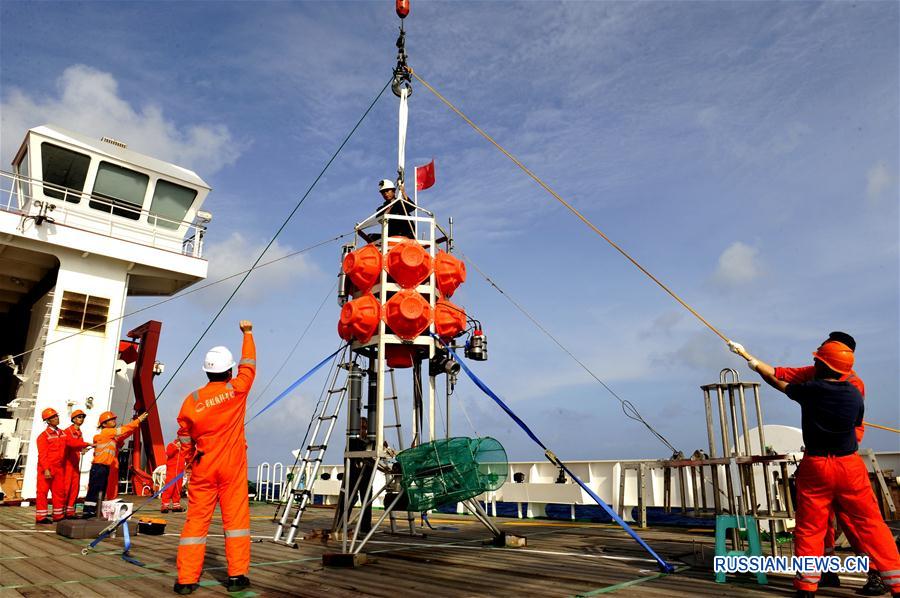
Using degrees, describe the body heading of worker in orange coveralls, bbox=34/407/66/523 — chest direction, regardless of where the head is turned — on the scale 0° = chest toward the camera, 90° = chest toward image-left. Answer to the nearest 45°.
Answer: approximately 315°

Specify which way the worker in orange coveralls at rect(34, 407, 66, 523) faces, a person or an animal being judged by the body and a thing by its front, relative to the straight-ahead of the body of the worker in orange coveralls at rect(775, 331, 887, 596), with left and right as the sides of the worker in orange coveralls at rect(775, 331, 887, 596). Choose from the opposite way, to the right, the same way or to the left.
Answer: the opposite way

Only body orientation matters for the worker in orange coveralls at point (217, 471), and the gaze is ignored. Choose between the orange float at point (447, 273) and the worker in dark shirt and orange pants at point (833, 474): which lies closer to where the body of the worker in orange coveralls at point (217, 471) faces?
the orange float

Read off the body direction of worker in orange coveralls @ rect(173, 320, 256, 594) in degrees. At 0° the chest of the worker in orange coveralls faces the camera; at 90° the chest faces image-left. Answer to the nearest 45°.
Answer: approximately 180°

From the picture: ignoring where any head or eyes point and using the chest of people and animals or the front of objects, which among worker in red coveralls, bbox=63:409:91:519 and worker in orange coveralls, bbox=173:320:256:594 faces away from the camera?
worker in orange coveralls, bbox=173:320:256:594

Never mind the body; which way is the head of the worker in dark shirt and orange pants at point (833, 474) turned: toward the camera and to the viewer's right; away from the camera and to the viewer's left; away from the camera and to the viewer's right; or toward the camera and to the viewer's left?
away from the camera and to the viewer's left

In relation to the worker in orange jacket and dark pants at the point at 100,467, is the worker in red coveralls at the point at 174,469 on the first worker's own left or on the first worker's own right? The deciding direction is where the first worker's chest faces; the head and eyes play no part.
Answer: on the first worker's own left

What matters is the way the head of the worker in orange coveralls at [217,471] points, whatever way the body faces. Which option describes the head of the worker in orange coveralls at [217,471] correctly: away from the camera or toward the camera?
away from the camera

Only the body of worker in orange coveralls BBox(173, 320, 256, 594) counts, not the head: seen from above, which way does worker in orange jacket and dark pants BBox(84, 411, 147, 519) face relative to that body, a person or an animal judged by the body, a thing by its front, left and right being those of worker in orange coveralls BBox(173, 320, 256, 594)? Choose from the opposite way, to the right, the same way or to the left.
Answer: to the right

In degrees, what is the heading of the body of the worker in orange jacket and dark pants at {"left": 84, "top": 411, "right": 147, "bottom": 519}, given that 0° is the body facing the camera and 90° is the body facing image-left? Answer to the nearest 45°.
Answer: approximately 270°

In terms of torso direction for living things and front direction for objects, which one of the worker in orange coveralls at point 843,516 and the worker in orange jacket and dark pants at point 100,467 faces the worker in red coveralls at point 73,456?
the worker in orange coveralls at point 843,516

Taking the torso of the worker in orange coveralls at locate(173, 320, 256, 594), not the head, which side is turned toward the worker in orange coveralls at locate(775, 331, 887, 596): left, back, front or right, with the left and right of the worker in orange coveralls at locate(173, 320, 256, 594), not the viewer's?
right

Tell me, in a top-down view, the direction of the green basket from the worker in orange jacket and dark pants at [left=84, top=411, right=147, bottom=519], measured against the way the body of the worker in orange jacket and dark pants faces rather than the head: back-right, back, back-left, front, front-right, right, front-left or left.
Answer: front-right
